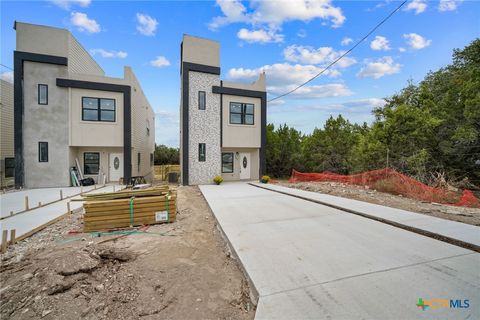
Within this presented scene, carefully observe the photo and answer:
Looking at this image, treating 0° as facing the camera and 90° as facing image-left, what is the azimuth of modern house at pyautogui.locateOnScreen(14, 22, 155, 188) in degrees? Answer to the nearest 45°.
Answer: approximately 0°

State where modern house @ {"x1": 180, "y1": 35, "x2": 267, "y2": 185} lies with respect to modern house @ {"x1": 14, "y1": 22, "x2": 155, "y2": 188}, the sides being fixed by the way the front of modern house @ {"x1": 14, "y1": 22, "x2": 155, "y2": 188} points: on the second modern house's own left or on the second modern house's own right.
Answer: on the second modern house's own left
